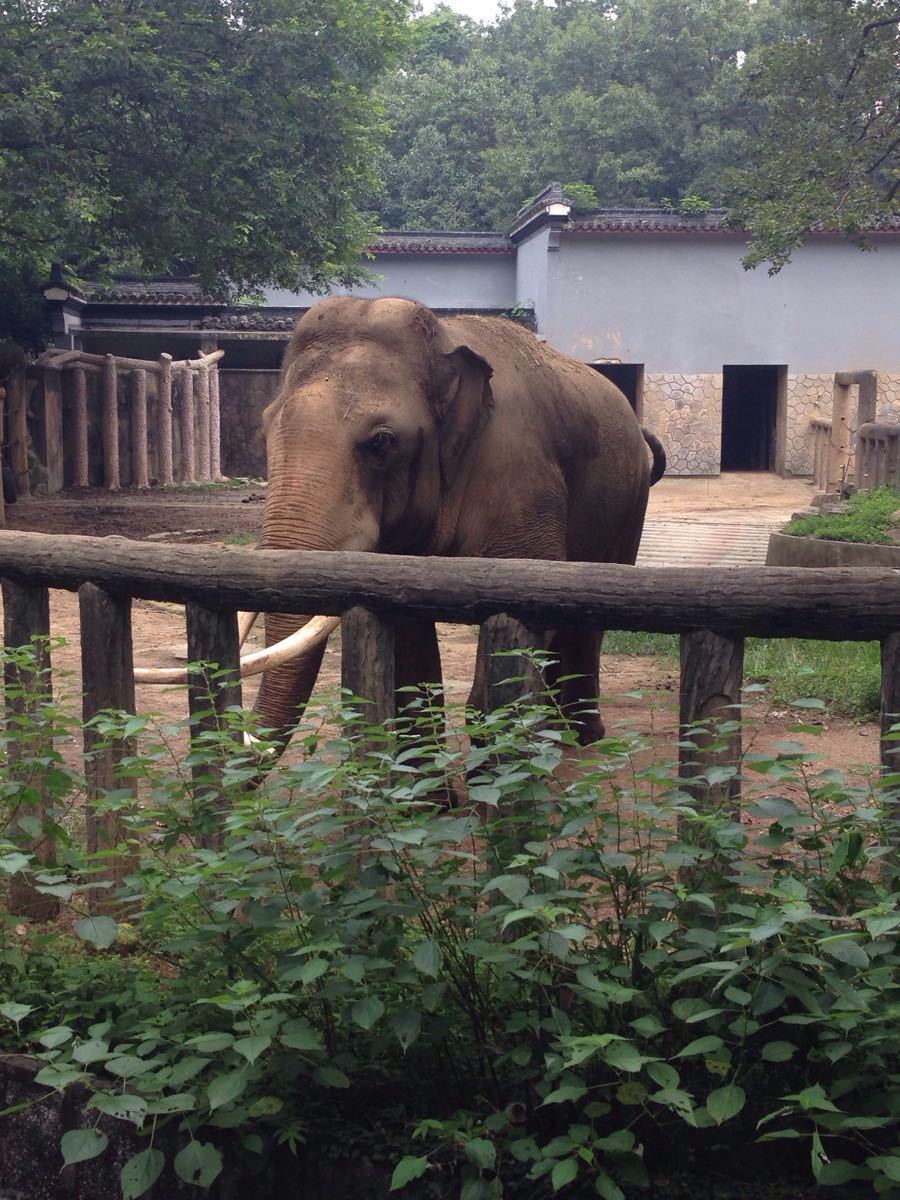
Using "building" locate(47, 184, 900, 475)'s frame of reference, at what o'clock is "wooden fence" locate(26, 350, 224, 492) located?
The wooden fence is roughly at 2 o'clock from the building.

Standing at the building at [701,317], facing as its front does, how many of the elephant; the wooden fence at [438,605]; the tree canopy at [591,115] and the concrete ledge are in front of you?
3

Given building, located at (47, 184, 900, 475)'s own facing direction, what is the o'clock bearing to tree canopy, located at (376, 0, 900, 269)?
The tree canopy is roughly at 6 o'clock from the building.

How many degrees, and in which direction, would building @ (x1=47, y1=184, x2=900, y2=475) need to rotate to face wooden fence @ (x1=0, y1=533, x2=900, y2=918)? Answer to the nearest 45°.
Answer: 0° — it already faces it

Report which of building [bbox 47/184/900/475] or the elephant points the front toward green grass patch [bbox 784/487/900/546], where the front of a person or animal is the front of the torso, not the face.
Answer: the building

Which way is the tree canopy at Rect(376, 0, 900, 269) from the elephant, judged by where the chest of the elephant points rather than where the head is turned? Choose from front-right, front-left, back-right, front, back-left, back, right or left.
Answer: back-right

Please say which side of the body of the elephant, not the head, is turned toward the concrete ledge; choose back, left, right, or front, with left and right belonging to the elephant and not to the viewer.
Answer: back

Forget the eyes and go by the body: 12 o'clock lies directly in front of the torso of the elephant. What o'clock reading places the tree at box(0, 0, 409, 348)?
The tree is roughly at 4 o'clock from the elephant.

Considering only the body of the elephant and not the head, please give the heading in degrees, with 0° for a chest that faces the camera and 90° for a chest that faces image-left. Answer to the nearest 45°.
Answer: approximately 45°

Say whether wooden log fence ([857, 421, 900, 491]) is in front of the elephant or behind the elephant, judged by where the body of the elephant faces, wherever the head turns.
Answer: behind

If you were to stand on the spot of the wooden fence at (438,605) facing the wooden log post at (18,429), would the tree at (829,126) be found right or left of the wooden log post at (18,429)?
right

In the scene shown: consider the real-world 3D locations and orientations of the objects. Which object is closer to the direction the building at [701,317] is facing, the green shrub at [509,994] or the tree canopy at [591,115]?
the green shrub

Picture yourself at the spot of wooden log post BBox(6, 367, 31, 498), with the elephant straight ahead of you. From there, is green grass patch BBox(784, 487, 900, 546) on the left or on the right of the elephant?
left

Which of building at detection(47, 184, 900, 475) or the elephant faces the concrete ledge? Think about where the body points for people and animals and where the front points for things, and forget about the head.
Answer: the building
